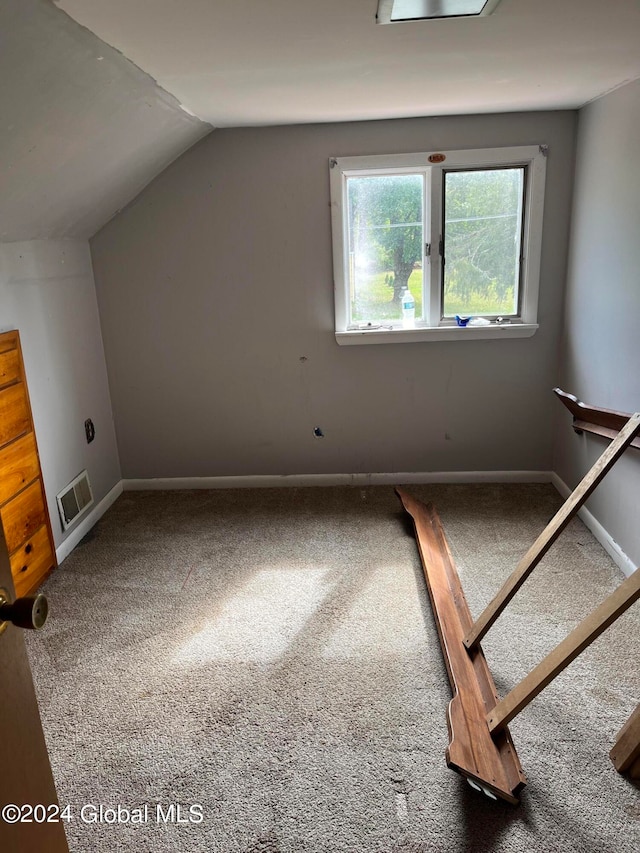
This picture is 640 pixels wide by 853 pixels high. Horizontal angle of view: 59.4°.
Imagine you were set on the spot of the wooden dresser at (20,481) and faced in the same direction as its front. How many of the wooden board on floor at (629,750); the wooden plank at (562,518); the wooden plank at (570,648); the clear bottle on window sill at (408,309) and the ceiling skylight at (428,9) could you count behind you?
0

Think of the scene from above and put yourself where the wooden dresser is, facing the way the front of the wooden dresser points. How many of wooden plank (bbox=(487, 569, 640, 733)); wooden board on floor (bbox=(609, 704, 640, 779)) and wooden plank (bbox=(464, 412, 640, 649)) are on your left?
0

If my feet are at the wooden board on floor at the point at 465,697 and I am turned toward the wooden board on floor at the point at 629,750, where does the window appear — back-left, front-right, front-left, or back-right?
back-left

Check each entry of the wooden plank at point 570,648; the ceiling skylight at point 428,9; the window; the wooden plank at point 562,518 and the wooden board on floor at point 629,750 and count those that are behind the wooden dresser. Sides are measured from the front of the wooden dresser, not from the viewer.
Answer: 0

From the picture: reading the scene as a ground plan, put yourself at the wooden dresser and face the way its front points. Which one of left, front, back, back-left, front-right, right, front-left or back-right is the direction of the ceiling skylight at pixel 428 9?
front-right

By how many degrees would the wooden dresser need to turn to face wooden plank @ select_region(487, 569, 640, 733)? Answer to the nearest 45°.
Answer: approximately 45° to its right

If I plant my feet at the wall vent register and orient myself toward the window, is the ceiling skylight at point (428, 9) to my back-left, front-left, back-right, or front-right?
front-right

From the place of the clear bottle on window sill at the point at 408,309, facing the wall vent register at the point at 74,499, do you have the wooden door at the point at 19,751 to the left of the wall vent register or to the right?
left

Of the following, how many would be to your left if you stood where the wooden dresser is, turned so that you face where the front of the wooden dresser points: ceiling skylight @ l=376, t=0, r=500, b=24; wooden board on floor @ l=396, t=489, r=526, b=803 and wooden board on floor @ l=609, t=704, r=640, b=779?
0

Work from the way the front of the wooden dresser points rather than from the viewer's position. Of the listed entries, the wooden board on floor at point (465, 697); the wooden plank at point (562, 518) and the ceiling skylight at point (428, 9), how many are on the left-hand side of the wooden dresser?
0

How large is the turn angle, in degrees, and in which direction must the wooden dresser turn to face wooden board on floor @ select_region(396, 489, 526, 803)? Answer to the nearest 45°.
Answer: approximately 45° to its right

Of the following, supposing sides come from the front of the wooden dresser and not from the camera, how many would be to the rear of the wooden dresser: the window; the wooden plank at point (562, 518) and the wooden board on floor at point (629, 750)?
0

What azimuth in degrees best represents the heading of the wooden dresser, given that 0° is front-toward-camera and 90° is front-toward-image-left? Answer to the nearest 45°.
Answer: approximately 270°

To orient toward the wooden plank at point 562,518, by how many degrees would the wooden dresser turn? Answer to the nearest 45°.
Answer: approximately 45° to its right
